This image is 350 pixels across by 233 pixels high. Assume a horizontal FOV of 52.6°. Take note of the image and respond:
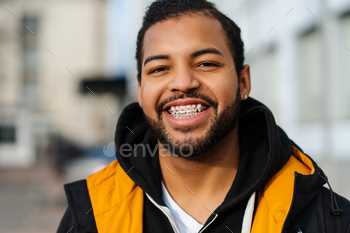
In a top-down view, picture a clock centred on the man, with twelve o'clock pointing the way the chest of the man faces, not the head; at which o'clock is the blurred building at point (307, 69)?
The blurred building is roughly at 7 o'clock from the man.

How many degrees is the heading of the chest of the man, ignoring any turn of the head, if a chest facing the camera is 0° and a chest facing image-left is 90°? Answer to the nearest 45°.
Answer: approximately 0°

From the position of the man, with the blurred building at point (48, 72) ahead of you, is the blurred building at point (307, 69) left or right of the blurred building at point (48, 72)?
right

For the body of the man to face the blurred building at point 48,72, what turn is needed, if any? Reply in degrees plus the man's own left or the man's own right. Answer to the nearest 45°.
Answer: approximately 180°
